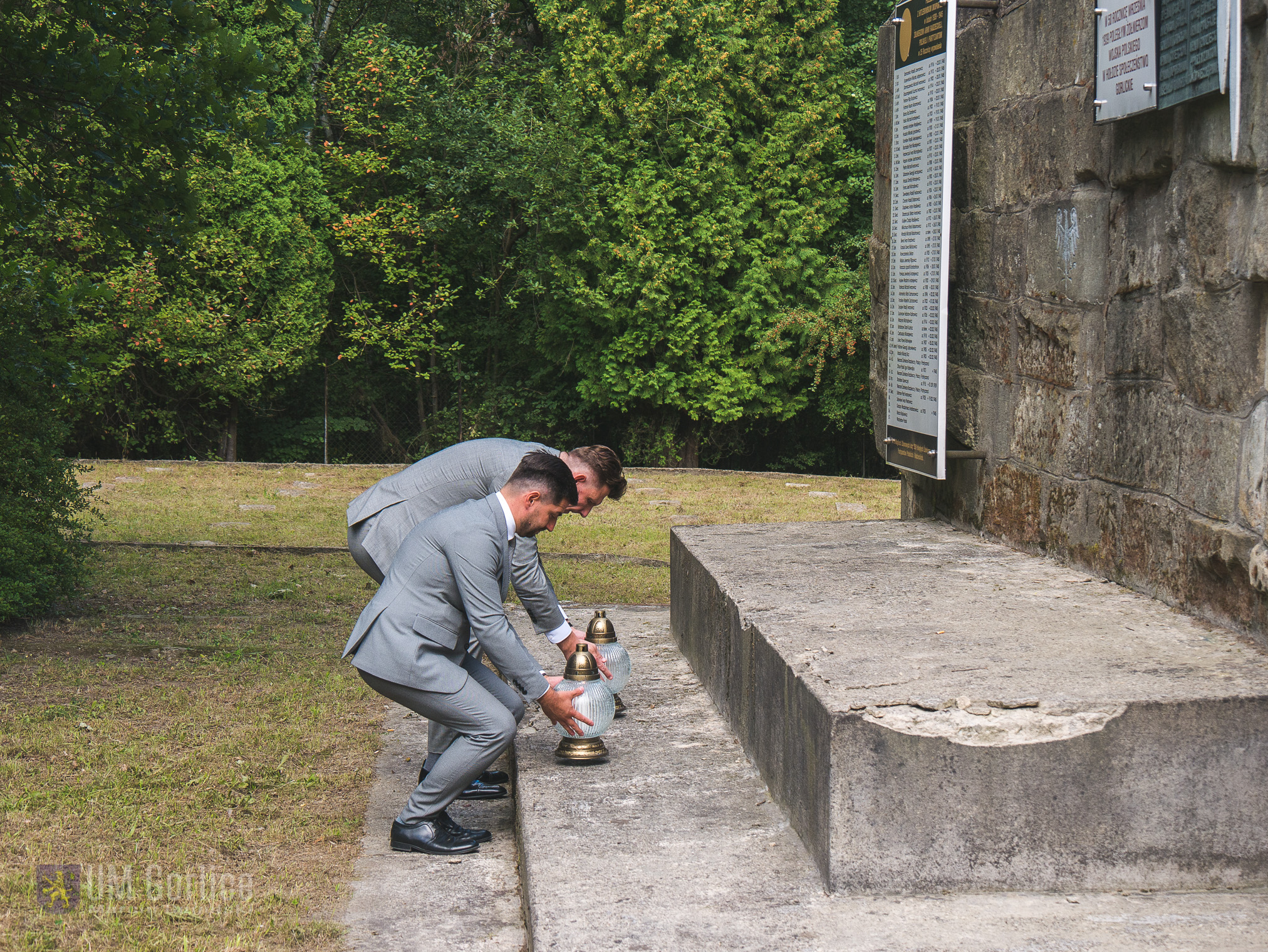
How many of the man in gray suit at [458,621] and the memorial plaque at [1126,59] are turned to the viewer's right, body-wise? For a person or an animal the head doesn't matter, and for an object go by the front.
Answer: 1

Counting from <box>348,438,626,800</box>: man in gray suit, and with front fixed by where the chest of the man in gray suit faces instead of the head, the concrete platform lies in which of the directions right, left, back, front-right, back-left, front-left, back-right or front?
front-right

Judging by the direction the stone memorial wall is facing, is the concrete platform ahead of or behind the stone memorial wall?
ahead

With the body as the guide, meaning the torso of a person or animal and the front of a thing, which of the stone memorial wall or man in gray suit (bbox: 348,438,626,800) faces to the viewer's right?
the man in gray suit

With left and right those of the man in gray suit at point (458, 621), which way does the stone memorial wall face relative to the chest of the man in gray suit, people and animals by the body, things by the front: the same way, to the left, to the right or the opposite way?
the opposite way

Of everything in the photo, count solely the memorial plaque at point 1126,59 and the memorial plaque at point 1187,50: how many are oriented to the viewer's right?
0

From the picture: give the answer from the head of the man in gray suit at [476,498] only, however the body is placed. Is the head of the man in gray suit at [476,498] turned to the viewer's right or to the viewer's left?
to the viewer's right

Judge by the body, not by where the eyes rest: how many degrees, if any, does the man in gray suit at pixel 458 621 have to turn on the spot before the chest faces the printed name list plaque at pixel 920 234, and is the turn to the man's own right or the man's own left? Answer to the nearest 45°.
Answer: approximately 45° to the man's own left

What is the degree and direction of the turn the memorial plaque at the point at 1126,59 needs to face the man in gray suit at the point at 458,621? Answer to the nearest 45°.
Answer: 0° — it already faces them

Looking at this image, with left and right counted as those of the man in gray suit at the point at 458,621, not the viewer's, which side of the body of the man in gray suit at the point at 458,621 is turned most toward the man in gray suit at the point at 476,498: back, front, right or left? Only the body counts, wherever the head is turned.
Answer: left

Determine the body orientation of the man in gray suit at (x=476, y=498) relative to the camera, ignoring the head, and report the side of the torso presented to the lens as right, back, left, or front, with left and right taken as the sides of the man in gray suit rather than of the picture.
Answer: right

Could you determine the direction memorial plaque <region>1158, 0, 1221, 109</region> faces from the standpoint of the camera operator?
facing the viewer and to the left of the viewer

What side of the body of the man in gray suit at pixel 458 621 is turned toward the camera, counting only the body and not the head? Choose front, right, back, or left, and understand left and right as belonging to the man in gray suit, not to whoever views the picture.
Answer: right

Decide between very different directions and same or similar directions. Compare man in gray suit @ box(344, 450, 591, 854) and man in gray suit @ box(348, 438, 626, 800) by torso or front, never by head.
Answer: same or similar directions

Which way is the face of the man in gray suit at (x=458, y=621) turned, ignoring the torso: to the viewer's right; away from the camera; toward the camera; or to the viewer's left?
to the viewer's right

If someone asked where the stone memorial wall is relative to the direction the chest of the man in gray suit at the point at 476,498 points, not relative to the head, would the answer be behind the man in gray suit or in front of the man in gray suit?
in front
